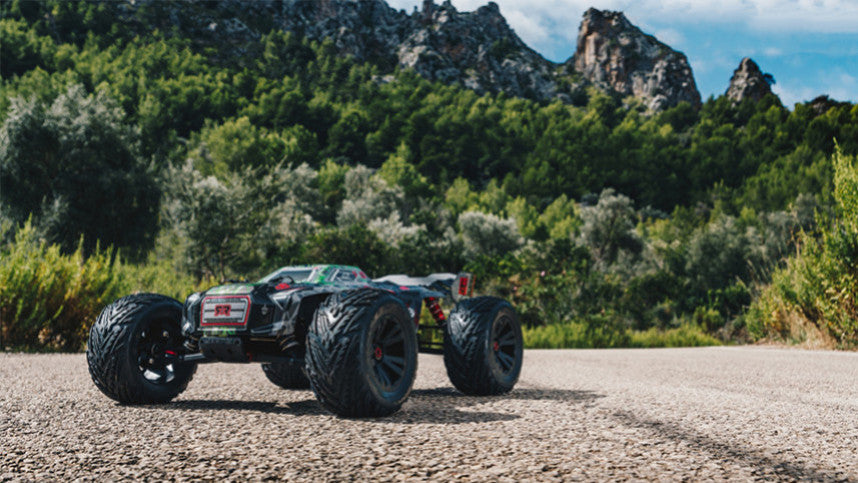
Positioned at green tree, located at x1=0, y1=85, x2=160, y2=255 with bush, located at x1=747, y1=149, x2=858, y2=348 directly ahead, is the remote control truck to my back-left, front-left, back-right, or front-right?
front-right

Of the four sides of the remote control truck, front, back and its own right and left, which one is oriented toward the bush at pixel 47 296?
right

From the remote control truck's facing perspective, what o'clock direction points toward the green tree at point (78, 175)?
The green tree is roughly at 4 o'clock from the remote control truck.

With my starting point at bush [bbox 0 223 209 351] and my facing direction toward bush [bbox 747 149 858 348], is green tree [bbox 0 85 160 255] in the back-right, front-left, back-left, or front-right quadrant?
back-left

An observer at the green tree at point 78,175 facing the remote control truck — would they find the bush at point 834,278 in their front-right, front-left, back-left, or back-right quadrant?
front-left

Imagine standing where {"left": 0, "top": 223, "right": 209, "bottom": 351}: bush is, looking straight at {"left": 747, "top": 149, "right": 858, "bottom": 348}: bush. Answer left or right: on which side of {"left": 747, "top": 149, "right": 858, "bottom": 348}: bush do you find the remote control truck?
right

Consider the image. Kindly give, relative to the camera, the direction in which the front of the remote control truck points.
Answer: facing the viewer and to the left of the viewer

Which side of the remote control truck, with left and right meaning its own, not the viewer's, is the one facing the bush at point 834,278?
back
